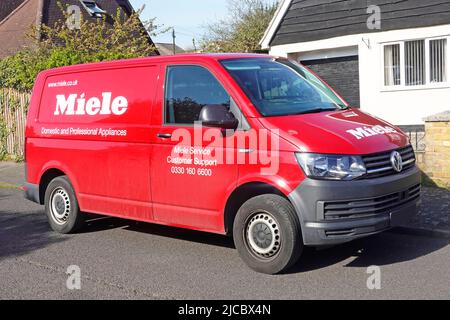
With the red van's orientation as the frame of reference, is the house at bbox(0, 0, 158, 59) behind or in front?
behind

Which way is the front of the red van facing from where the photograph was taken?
facing the viewer and to the right of the viewer

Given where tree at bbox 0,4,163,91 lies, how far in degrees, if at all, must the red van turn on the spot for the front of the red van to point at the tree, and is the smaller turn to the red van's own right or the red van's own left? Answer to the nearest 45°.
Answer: approximately 135° to the red van's own left

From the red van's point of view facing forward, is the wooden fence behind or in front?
behind
